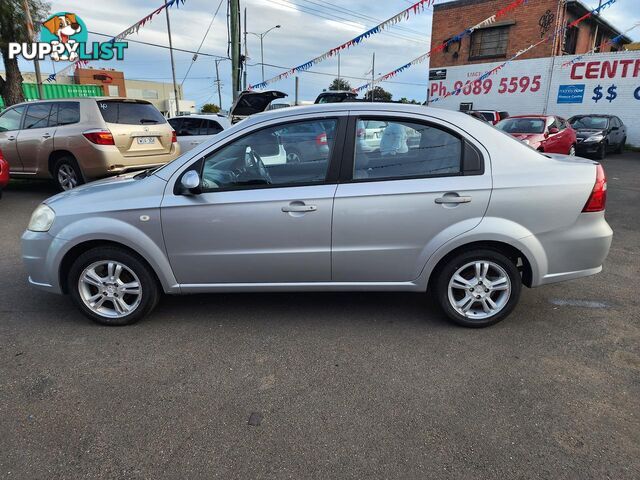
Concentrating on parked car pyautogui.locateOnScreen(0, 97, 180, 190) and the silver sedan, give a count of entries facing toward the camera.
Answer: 0

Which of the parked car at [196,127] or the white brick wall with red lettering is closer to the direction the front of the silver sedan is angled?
the parked car

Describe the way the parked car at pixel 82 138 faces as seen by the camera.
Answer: facing away from the viewer and to the left of the viewer

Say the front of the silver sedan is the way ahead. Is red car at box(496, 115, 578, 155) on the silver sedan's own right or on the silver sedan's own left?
on the silver sedan's own right

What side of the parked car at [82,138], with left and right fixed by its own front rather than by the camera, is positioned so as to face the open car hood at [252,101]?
right

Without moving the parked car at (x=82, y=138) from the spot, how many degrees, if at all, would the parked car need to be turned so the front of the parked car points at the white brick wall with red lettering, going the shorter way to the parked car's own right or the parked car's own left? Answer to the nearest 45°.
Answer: approximately 135° to the parked car's own right

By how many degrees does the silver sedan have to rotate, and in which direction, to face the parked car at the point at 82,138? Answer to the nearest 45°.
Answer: approximately 45° to its right

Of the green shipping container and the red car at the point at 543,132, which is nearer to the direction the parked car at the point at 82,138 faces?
the green shipping container

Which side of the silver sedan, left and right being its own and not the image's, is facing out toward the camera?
left
